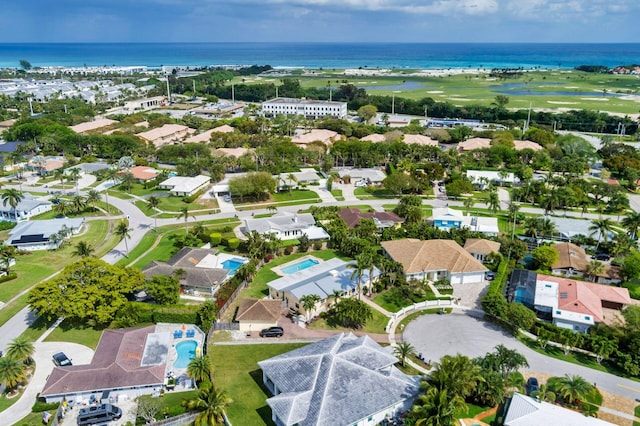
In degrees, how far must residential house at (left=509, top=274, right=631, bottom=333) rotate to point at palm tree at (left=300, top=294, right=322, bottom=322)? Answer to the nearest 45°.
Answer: approximately 45° to its right

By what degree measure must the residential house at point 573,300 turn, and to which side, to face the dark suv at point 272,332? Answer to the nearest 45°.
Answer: approximately 45° to its right

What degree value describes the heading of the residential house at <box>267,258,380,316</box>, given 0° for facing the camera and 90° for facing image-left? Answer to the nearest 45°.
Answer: approximately 315°

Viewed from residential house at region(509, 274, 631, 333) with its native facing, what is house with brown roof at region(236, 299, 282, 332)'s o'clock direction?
The house with brown roof is roughly at 2 o'clock from the residential house.

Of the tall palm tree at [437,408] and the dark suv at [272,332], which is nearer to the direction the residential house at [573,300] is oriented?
the tall palm tree

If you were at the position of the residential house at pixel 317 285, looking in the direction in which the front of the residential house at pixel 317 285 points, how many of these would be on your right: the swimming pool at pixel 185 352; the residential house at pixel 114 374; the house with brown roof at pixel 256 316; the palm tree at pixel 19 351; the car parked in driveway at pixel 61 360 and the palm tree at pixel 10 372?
6

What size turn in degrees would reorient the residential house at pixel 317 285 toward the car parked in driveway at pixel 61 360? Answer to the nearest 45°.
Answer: approximately 90° to its right

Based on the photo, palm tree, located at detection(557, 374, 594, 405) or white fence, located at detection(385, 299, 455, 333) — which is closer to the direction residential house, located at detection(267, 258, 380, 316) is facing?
the palm tree

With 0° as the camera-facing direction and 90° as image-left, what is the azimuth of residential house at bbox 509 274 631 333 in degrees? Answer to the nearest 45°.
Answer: approximately 0°

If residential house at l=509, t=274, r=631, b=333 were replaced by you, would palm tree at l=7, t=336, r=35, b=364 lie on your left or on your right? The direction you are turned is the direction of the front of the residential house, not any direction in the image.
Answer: on your right

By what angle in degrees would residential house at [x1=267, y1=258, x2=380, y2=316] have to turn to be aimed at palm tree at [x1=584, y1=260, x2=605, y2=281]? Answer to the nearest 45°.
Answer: approximately 45° to its left

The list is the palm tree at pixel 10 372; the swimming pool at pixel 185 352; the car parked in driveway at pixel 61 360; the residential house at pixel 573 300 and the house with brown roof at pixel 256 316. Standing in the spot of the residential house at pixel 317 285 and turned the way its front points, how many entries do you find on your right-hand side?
4

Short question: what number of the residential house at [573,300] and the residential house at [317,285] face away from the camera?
0

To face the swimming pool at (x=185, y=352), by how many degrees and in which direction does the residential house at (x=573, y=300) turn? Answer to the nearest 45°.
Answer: approximately 45° to its right
